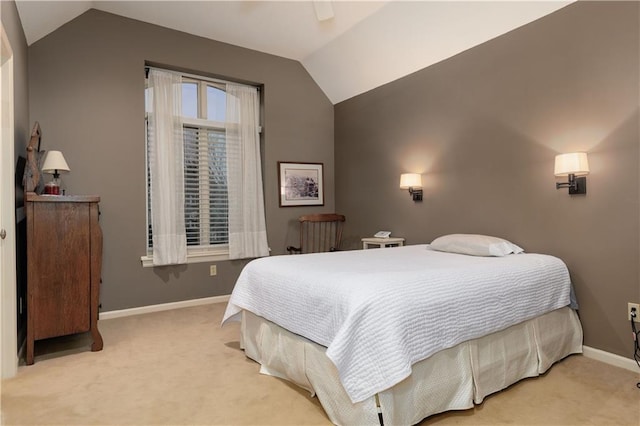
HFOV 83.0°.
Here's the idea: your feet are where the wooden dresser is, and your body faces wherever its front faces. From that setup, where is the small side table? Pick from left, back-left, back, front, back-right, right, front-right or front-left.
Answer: front

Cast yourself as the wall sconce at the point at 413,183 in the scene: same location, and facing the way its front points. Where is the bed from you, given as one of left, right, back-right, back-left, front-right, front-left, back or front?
front-left

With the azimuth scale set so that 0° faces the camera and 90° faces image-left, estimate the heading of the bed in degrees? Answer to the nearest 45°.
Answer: approximately 45°

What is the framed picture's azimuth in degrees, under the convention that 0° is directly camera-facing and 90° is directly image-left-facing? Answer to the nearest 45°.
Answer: approximately 0°

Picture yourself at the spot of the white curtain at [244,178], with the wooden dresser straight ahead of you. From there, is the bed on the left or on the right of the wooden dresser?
left

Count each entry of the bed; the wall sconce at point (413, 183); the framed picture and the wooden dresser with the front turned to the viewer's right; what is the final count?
1

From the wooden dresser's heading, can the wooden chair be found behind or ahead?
ahead

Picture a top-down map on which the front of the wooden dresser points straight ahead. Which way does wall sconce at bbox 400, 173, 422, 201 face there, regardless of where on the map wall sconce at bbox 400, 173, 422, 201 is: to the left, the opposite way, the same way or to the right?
the opposite way

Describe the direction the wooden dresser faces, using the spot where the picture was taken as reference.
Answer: facing to the right of the viewer

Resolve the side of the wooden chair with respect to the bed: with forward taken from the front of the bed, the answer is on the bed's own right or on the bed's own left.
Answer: on the bed's own right

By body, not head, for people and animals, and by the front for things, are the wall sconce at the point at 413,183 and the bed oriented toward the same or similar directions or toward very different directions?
same or similar directions

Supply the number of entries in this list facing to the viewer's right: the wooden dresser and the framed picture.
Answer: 1

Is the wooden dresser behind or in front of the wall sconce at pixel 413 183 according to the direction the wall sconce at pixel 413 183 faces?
in front

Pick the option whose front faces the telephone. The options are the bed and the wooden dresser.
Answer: the wooden dresser

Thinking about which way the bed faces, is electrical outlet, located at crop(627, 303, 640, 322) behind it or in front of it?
behind

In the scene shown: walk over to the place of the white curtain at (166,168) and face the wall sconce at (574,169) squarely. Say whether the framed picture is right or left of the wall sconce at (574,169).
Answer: left

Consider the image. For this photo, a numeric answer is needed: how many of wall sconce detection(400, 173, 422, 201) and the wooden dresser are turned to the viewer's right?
1

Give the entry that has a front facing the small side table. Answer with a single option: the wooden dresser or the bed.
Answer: the wooden dresser

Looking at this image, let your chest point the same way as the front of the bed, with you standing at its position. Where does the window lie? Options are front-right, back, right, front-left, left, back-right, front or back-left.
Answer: right

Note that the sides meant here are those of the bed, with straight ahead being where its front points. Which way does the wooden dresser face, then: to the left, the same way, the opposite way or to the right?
the opposite way

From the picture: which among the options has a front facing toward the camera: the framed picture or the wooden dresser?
the framed picture
